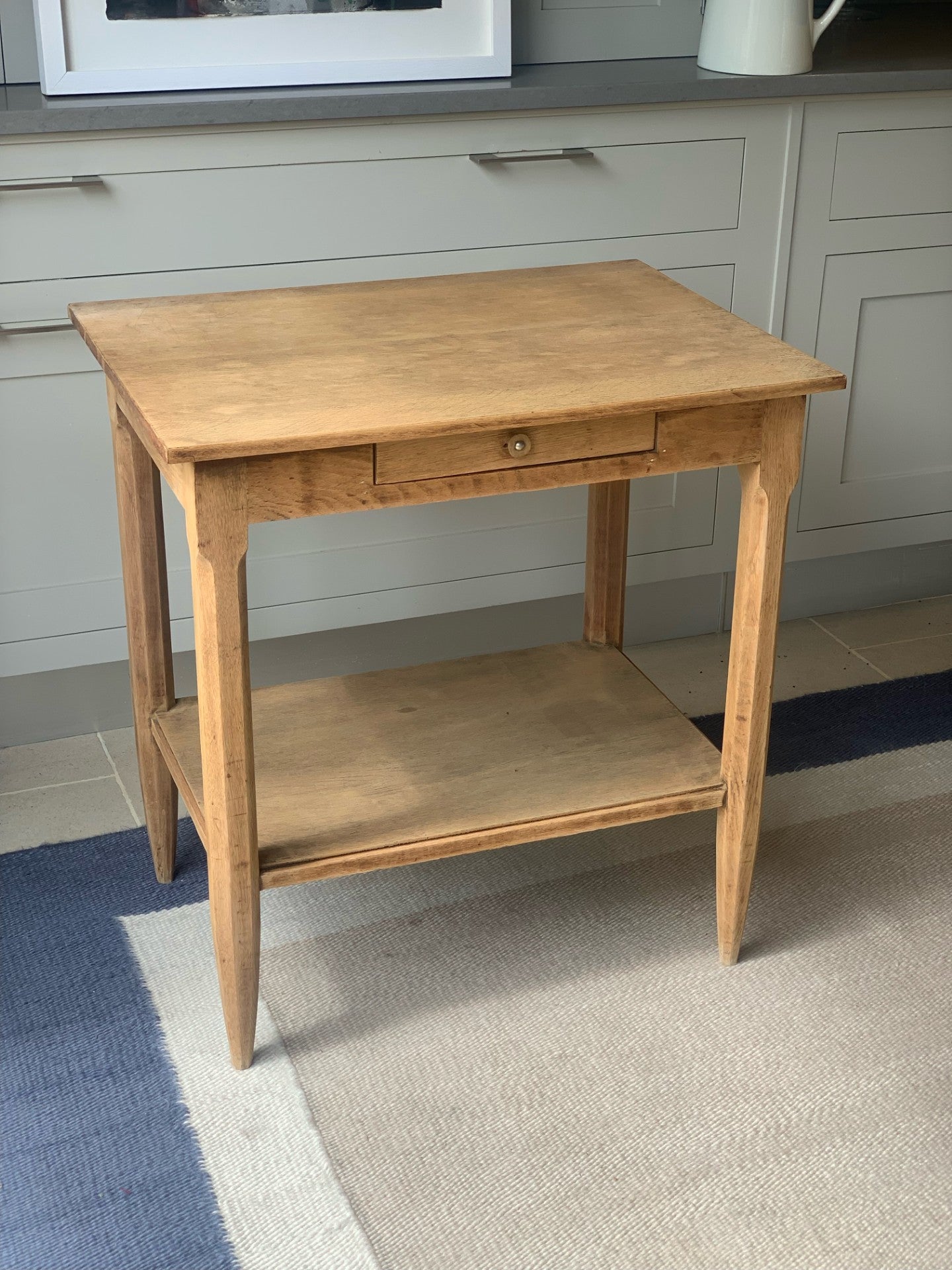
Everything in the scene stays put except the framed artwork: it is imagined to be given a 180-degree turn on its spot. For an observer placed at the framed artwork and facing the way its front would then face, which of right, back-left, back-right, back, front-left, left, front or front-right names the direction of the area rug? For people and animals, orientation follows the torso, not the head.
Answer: back

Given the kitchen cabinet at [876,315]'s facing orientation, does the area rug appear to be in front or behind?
in front

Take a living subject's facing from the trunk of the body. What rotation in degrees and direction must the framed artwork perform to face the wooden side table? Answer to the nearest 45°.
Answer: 0° — it already faces it

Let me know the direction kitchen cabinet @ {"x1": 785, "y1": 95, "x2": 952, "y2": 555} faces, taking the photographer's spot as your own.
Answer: facing the viewer

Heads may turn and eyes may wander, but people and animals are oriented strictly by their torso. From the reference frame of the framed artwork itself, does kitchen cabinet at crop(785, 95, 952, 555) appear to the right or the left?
on its left

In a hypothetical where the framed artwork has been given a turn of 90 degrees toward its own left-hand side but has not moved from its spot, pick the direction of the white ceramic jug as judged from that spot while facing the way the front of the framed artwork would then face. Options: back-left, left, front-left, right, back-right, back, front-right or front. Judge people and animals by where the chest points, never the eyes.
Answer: front

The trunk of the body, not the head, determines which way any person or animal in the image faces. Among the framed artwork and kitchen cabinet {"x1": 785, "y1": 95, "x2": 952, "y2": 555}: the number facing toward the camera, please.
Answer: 2

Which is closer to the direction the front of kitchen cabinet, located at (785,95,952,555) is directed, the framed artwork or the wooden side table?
the wooden side table

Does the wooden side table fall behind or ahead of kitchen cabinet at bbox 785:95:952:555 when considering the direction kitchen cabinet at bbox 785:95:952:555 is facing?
ahead

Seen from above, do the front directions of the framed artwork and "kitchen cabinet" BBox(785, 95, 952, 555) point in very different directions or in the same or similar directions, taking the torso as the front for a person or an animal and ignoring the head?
same or similar directions
